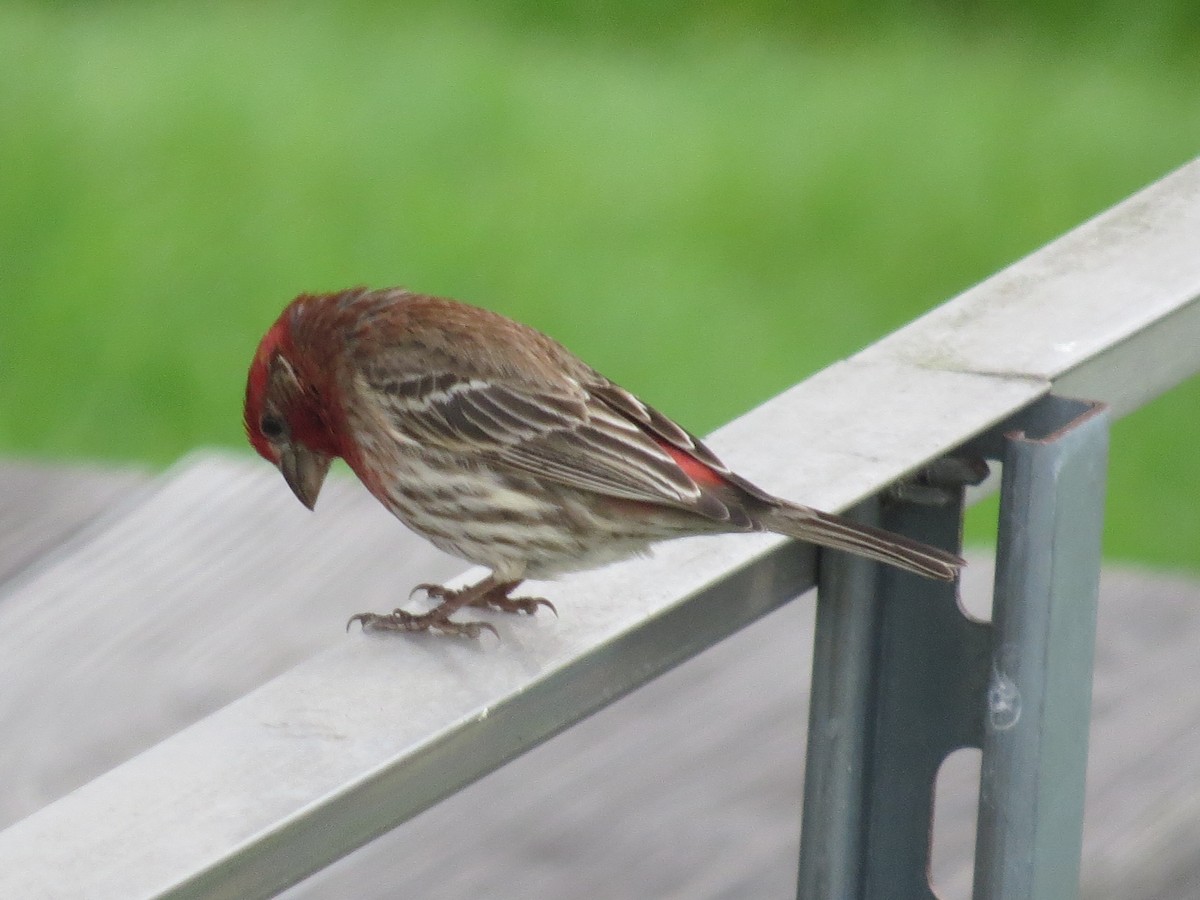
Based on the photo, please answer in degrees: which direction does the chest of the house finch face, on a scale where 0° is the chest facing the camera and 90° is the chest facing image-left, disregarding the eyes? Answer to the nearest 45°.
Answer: approximately 90°

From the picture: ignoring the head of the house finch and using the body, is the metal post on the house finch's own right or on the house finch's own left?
on the house finch's own right
